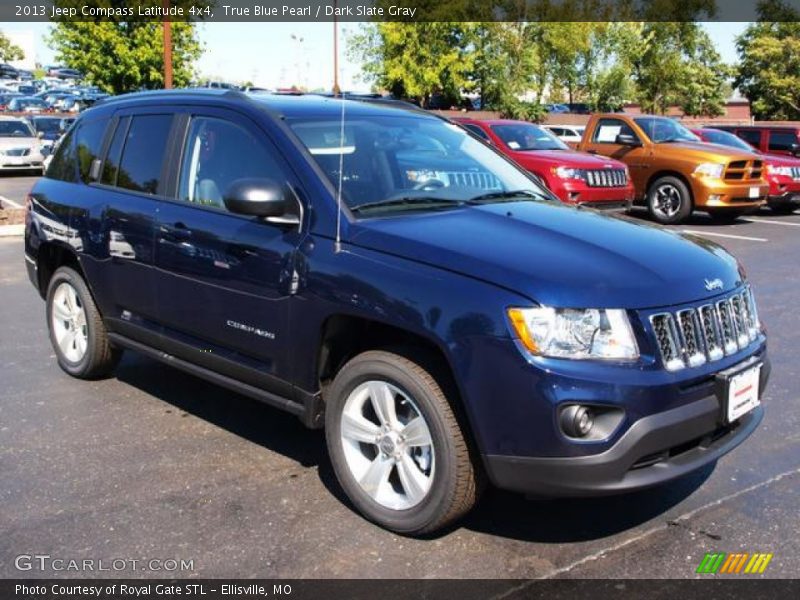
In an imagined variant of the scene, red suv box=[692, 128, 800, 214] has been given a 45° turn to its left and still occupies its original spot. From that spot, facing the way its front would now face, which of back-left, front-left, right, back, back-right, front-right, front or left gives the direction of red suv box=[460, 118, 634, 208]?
back-right

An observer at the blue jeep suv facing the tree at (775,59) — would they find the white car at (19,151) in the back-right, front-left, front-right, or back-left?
front-left

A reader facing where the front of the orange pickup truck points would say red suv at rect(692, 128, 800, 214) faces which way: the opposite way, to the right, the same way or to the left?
the same way

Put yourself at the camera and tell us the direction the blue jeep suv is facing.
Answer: facing the viewer and to the right of the viewer

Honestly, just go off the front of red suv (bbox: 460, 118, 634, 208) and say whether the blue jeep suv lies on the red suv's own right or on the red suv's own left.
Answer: on the red suv's own right

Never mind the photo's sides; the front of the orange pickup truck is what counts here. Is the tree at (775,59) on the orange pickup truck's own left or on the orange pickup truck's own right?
on the orange pickup truck's own left

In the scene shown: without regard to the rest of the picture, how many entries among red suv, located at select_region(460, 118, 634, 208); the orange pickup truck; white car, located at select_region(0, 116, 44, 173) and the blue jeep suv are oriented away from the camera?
0

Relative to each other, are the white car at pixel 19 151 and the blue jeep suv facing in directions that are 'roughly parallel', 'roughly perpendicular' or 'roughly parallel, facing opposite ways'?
roughly parallel

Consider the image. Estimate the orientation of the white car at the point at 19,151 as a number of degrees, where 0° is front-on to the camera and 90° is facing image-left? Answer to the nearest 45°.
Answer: approximately 315°

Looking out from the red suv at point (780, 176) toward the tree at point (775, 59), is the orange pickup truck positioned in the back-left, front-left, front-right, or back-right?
back-left
